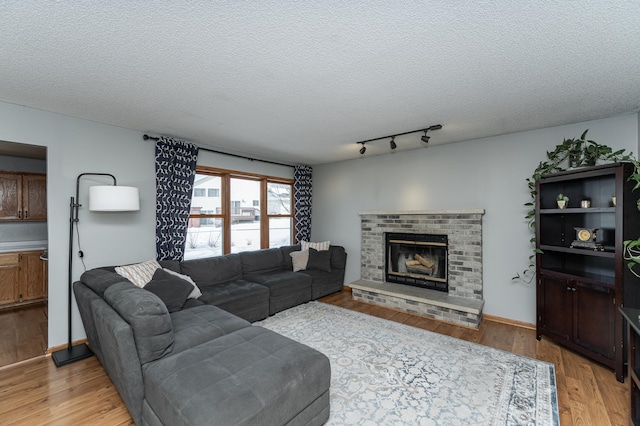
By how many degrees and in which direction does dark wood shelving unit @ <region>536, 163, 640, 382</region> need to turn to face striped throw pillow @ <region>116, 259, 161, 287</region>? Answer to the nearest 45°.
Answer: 0° — it already faces it

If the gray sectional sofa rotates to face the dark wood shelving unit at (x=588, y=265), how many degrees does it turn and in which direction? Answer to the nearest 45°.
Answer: approximately 45° to its left

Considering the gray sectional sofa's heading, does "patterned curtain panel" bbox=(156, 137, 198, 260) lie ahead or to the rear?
to the rear

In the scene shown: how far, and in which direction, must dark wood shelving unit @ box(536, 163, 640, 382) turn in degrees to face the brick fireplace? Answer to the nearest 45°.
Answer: approximately 45° to its right

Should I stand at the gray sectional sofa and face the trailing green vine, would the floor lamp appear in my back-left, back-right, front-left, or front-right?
back-left

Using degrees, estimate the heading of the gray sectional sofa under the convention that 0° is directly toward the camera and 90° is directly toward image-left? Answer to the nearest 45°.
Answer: approximately 315°

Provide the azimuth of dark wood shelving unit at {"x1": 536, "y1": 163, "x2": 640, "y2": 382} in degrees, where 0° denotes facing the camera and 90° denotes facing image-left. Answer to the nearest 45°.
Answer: approximately 45°
